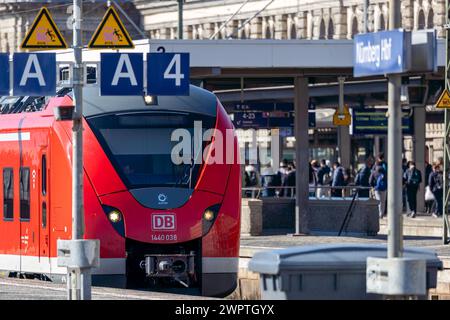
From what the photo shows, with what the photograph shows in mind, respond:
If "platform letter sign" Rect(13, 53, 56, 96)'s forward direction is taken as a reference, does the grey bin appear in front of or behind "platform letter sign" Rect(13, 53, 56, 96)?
in front

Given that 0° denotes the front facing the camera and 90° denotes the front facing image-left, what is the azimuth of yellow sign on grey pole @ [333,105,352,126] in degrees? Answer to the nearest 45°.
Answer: approximately 0°

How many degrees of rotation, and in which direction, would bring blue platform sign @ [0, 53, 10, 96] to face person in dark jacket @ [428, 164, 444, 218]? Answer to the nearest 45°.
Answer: approximately 135° to its left

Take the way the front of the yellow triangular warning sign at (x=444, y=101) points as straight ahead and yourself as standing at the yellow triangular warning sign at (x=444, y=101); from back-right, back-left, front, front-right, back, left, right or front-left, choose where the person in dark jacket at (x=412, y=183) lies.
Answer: back
